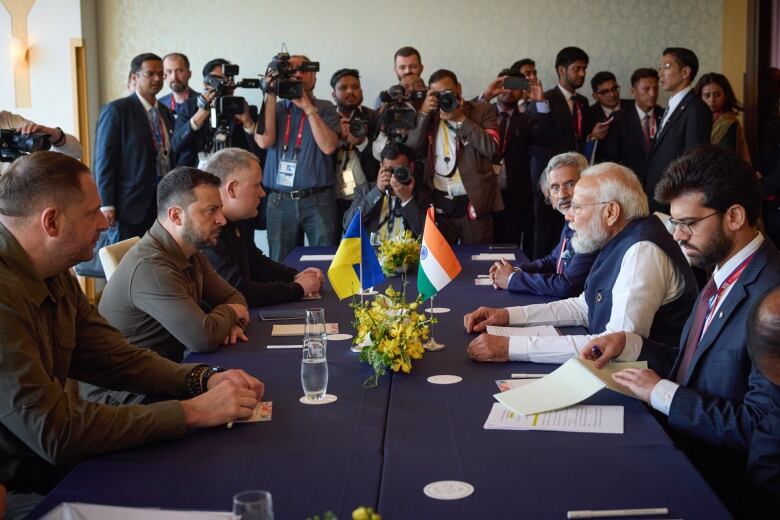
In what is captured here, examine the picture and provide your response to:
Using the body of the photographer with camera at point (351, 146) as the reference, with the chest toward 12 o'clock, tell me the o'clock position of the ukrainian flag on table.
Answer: The ukrainian flag on table is roughly at 12 o'clock from the photographer with camera.

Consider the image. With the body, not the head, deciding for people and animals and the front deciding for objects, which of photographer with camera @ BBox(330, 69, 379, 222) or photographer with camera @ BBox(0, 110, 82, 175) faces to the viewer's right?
photographer with camera @ BBox(0, 110, 82, 175)

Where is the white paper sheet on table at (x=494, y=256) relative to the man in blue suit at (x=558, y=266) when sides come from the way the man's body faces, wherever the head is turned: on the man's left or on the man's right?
on the man's right

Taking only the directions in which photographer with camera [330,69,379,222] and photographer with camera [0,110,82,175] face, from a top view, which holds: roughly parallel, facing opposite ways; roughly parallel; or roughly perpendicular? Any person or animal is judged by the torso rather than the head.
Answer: roughly perpendicular

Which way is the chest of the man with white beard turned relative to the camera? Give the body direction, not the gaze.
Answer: to the viewer's left

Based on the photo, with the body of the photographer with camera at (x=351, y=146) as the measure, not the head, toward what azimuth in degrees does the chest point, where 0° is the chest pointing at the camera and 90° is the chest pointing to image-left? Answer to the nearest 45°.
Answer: approximately 0°

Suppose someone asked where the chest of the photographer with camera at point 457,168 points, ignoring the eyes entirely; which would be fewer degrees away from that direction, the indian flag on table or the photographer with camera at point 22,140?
the indian flag on table

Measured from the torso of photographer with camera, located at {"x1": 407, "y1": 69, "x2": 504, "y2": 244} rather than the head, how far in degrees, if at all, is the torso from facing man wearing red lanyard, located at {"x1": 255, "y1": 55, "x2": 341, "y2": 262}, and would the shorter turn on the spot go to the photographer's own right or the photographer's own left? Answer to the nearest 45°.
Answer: approximately 90° to the photographer's own right

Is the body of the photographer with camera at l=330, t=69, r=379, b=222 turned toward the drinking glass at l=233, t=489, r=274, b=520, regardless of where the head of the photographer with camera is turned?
yes
